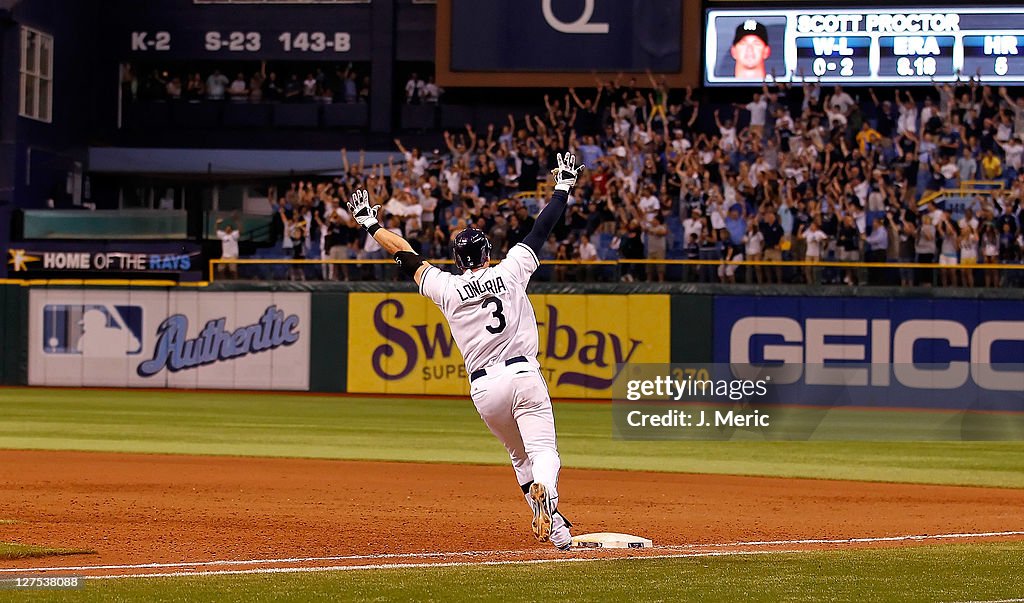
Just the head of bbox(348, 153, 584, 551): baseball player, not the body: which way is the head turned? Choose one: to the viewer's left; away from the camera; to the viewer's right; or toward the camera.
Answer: away from the camera

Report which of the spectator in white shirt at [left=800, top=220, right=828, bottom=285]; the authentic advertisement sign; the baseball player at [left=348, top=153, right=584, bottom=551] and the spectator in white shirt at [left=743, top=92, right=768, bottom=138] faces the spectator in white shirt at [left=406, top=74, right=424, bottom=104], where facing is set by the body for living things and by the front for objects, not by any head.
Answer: the baseball player

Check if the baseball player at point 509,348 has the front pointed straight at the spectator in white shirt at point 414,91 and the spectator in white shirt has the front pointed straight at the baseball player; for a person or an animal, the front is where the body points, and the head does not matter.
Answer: yes

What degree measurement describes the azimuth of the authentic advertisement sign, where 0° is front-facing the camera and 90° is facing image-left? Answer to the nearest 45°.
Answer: approximately 0°

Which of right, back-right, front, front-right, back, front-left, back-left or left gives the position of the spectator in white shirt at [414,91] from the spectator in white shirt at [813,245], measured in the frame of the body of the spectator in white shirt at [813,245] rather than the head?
back-right

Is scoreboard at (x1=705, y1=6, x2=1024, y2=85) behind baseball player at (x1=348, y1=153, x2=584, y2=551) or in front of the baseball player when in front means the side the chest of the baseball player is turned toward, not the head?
in front

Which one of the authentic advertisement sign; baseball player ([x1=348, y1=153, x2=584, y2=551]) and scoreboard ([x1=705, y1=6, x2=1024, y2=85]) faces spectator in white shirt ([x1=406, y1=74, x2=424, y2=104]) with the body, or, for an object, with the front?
the baseball player

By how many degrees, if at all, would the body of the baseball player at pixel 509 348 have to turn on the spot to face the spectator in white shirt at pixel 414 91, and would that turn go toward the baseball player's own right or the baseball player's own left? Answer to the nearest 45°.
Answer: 0° — they already face them

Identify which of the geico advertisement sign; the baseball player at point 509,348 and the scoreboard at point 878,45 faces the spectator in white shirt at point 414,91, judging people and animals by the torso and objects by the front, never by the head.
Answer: the baseball player

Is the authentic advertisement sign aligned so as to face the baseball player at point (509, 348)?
yes
